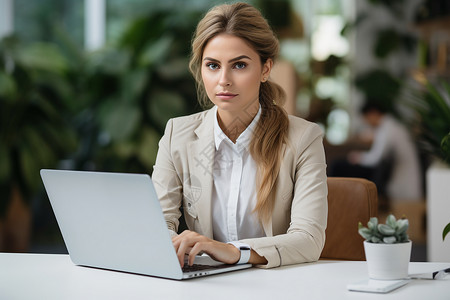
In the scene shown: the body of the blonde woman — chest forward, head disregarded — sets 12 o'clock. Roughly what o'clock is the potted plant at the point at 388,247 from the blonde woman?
The potted plant is roughly at 11 o'clock from the blonde woman.

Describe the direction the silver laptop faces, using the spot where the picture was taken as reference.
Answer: facing away from the viewer and to the right of the viewer

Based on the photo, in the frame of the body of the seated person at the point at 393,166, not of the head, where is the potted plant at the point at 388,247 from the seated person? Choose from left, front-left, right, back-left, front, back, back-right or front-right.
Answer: left

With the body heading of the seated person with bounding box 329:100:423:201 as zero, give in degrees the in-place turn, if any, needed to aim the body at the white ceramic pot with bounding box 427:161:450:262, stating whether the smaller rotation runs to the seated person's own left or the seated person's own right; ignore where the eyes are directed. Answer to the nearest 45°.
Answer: approximately 90° to the seated person's own left

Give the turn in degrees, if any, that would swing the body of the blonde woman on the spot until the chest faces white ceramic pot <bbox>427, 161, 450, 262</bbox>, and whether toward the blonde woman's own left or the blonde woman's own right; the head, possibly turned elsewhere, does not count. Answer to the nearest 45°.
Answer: approximately 135° to the blonde woman's own left

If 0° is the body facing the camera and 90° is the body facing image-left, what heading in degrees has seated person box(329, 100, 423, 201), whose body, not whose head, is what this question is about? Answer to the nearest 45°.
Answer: approximately 90°

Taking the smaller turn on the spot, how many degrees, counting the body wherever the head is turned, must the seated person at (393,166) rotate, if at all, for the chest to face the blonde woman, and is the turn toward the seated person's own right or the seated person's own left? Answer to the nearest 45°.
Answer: approximately 90° to the seated person's own left

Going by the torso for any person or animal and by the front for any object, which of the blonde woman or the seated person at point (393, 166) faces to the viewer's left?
the seated person

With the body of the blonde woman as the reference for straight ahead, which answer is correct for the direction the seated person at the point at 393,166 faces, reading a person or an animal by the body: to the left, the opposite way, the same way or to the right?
to the right

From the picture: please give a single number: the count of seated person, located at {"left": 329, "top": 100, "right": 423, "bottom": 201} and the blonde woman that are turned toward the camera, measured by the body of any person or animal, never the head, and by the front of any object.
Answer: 1
